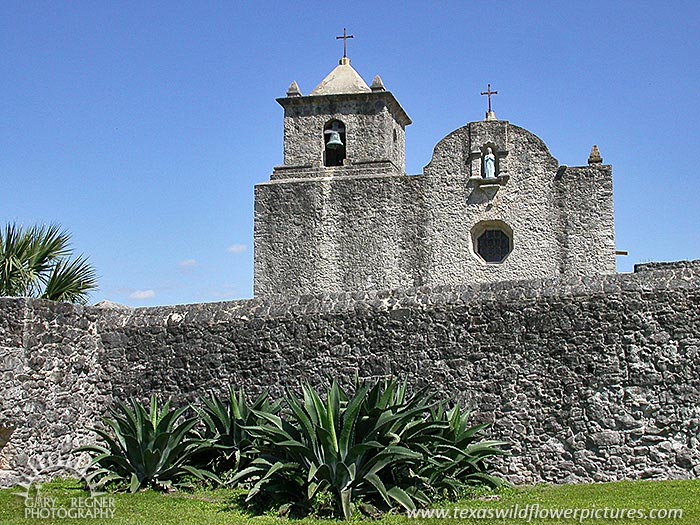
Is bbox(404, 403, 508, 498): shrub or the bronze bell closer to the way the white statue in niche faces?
the shrub

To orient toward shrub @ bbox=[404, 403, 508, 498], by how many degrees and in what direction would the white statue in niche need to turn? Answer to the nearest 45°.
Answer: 0° — it already faces it

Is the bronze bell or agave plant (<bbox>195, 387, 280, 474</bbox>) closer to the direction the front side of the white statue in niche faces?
the agave plant

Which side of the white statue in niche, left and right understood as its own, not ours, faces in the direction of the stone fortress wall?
front

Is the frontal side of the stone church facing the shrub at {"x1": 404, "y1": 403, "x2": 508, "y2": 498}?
yes

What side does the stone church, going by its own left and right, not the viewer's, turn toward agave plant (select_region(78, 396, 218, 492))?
front

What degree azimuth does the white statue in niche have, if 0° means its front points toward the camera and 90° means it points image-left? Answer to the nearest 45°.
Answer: approximately 0°

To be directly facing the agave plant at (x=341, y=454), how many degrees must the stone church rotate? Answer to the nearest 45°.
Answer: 0° — it already faces it

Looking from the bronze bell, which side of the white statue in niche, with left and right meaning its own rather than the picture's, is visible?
right
